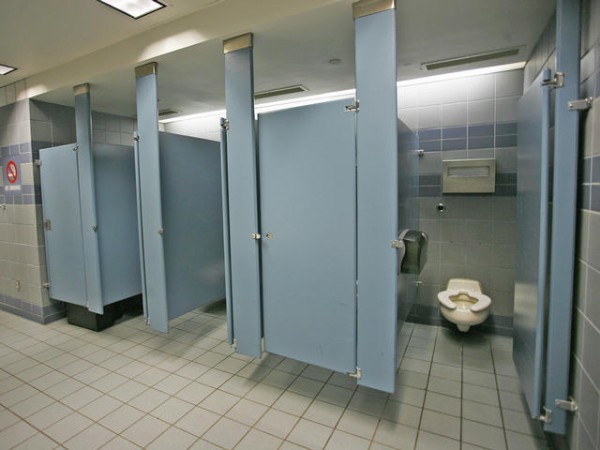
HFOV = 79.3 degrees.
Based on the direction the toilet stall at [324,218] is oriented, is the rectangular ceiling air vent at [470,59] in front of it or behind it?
behind

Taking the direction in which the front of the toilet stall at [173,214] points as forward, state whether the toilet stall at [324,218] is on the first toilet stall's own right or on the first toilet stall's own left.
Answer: on the first toilet stall's own left

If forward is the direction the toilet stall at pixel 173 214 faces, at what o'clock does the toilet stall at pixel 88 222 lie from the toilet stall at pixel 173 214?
the toilet stall at pixel 88 222 is roughly at 3 o'clock from the toilet stall at pixel 173 214.

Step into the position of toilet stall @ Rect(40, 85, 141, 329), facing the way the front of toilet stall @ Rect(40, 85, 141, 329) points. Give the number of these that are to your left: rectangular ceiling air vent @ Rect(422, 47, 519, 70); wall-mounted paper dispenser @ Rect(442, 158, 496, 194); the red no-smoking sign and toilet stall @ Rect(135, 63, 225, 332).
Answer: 3

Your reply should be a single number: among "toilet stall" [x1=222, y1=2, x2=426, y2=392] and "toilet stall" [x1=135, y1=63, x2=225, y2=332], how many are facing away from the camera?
0

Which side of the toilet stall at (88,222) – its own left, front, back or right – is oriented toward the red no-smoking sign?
right

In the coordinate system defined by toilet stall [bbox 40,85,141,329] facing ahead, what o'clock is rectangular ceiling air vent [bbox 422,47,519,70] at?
The rectangular ceiling air vent is roughly at 9 o'clock from the toilet stall.

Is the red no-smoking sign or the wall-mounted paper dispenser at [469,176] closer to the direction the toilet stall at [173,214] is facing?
the red no-smoking sign
